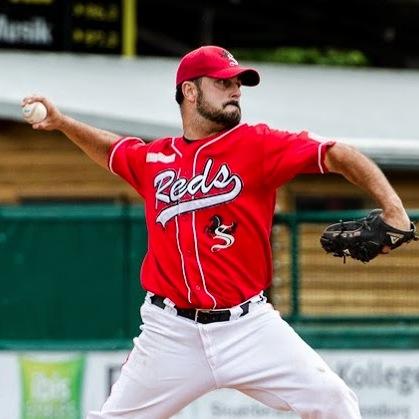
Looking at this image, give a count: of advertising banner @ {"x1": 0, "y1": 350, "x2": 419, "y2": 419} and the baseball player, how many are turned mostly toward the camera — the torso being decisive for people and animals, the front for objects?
2

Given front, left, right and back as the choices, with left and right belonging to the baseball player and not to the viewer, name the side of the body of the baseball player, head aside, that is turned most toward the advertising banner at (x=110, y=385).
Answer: back

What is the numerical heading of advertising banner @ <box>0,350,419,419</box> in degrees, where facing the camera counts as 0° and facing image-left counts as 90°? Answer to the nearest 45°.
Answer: approximately 0°

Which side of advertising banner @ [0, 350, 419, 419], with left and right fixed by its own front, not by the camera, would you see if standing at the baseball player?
front

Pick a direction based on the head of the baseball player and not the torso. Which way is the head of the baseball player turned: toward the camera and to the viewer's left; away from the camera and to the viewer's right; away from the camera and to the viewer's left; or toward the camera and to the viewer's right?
toward the camera and to the viewer's right
